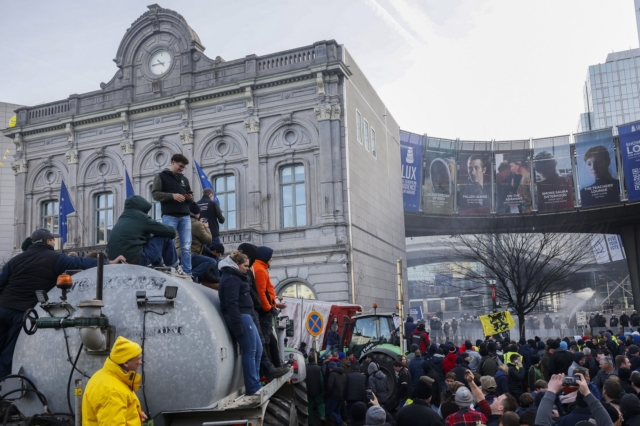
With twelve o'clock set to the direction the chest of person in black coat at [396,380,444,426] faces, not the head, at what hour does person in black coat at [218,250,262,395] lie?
person in black coat at [218,250,262,395] is roughly at 8 o'clock from person in black coat at [396,380,444,426].

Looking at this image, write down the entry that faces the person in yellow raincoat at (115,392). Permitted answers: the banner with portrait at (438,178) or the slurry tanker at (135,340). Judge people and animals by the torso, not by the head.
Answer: the banner with portrait

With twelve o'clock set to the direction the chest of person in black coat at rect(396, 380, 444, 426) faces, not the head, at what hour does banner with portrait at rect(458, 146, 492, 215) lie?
The banner with portrait is roughly at 12 o'clock from the person in black coat.

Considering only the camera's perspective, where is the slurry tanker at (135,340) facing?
facing away from the viewer and to the right of the viewer

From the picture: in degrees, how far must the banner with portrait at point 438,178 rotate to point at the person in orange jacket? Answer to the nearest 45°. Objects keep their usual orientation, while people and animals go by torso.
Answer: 0° — it already faces them

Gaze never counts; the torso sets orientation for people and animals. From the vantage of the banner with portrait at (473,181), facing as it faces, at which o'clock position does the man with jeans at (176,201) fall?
The man with jeans is roughly at 12 o'clock from the banner with portrait.

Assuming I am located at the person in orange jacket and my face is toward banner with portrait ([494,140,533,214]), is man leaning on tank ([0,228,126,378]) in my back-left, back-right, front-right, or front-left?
back-left

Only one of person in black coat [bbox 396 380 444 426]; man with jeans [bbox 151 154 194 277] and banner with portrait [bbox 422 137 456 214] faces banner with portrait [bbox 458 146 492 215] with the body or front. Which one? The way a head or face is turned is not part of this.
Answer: the person in black coat

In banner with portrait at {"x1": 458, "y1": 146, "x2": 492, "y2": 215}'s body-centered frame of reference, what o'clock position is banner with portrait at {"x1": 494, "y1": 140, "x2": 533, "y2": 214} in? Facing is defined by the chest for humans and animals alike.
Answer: banner with portrait at {"x1": 494, "y1": 140, "x2": 533, "y2": 214} is roughly at 9 o'clock from banner with portrait at {"x1": 458, "y1": 146, "x2": 492, "y2": 215}.

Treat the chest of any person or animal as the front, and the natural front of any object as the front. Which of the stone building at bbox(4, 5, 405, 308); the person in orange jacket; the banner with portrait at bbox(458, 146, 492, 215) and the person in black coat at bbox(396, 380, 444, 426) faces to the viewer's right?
the person in orange jacket

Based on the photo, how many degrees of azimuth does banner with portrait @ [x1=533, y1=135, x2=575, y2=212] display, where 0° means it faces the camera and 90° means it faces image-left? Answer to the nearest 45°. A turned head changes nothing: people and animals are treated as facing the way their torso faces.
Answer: approximately 0°

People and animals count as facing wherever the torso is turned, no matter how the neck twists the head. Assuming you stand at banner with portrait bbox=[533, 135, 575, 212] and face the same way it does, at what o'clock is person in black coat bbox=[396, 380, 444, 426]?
The person in black coat is roughly at 12 o'clock from the banner with portrait.
